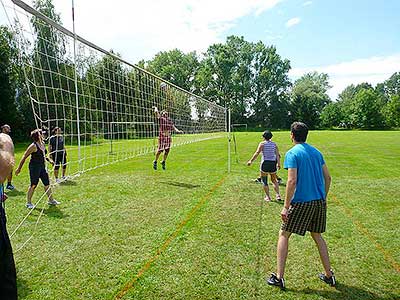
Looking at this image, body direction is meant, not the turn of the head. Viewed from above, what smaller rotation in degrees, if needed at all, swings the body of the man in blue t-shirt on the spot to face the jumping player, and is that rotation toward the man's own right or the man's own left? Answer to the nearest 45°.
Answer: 0° — they already face them

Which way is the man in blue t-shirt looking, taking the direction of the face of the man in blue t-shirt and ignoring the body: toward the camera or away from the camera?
away from the camera

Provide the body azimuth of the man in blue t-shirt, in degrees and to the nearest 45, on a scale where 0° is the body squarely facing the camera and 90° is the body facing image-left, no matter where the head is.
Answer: approximately 135°
